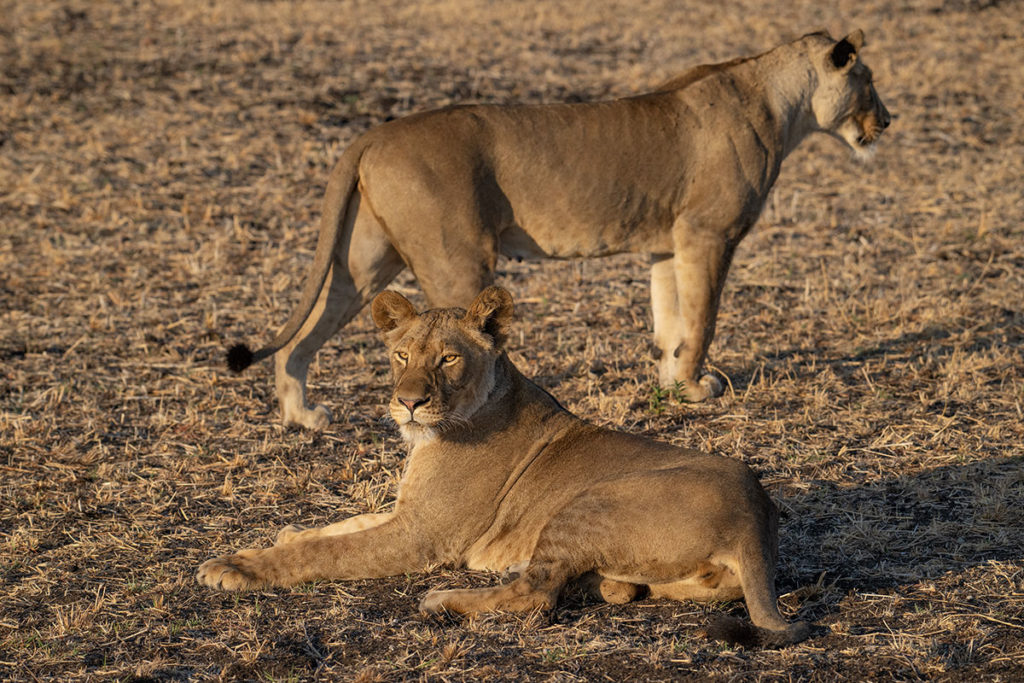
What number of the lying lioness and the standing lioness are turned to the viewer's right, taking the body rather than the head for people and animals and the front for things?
1

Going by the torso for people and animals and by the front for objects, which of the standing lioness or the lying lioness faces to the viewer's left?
the lying lioness

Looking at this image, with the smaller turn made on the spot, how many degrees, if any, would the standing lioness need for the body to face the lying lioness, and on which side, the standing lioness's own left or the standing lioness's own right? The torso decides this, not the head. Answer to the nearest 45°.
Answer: approximately 90° to the standing lioness's own right

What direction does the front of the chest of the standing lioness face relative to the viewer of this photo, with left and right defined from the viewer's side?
facing to the right of the viewer

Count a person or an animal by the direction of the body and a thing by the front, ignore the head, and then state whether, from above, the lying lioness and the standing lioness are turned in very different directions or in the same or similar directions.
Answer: very different directions

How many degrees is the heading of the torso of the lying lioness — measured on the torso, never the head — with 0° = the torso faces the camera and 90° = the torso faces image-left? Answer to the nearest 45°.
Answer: approximately 90°

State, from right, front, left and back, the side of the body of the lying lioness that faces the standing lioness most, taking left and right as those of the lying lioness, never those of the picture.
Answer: right
